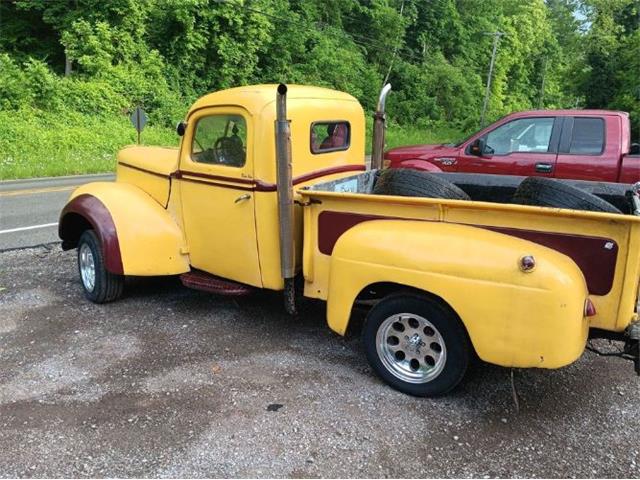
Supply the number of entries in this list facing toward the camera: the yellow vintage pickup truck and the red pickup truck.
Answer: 0

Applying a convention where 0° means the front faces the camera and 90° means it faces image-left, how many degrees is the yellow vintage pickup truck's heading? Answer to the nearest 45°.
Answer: approximately 135°

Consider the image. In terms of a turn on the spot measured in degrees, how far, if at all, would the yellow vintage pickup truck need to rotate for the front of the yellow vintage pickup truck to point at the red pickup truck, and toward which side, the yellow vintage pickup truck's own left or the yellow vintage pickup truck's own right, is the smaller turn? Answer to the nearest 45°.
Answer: approximately 90° to the yellow vintage pickup truck's own right

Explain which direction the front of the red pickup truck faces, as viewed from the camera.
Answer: facing to the left of the viewer

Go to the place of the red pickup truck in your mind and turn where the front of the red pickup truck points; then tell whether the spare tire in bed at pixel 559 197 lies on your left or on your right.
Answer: on your left

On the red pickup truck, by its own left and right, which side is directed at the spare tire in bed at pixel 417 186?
left
